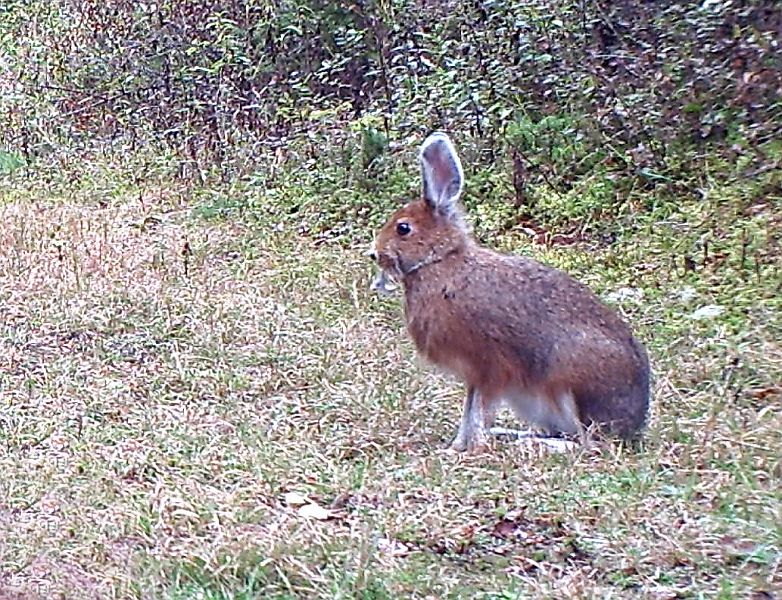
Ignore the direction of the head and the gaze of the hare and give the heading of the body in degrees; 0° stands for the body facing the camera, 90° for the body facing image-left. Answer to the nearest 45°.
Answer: approximately 90°

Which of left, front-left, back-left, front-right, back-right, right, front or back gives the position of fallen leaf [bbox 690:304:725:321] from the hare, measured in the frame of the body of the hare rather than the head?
back-right

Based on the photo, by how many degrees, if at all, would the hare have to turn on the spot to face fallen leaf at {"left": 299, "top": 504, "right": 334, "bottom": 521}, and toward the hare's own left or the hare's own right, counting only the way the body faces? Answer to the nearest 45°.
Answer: approximately 45° to the hare's own left
